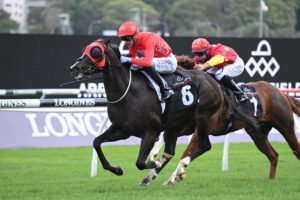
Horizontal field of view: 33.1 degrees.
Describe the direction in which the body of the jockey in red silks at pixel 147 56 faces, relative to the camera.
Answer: to the viewer's left

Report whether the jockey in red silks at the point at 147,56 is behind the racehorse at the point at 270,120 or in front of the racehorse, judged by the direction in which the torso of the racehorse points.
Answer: in front

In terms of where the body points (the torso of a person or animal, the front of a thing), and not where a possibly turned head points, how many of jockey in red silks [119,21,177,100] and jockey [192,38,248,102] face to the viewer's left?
2

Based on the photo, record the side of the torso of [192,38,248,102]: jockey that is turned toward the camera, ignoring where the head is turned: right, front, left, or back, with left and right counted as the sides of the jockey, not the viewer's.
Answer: left

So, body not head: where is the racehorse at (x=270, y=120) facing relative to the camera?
to the viewer's left

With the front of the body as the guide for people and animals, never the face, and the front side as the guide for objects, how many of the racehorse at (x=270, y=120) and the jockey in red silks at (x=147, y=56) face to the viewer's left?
2

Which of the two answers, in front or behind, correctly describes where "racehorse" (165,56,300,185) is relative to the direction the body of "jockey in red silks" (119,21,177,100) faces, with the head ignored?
behind
